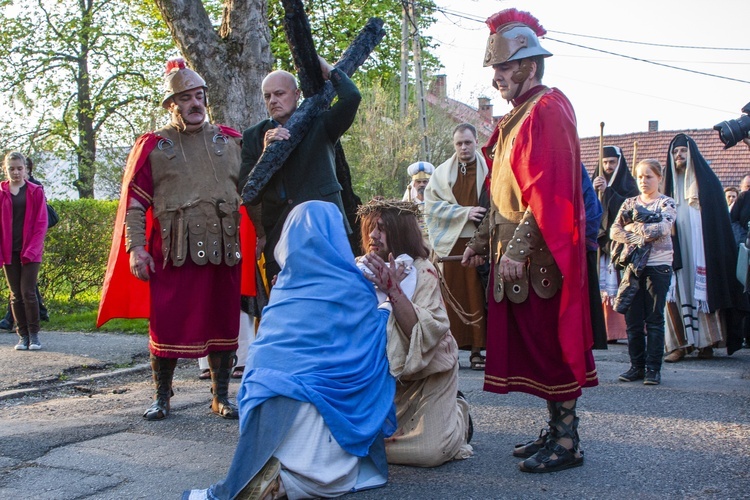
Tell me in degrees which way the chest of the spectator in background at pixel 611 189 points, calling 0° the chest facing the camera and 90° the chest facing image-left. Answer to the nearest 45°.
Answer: approximately 45°

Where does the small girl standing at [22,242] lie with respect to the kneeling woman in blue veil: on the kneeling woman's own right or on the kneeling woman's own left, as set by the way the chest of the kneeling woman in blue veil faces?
on the kneeling woman's own left

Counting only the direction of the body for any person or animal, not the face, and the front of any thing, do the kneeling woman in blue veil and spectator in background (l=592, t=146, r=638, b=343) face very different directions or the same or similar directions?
very different directions

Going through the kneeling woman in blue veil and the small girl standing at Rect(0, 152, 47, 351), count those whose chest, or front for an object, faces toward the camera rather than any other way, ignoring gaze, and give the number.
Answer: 1

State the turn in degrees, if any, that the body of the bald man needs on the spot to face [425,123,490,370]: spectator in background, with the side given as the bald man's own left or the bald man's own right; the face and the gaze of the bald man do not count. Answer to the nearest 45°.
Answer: approximately 180°

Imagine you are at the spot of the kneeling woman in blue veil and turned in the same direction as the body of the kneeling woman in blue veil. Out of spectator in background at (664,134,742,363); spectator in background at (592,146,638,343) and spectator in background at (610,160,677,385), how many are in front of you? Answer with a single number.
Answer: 3

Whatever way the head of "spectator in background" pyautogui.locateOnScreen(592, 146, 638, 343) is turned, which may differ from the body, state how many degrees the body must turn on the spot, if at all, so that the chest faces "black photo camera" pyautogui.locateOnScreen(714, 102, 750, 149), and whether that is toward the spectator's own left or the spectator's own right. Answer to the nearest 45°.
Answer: approximately 45° to the spectator's own left

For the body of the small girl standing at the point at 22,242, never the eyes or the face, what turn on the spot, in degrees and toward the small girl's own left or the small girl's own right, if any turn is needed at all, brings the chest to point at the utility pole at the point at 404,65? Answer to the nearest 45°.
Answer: approximately 135° to the small girl's own left

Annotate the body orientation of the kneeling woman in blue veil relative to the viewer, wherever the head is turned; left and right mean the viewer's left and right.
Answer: facing away from the viewer and to the right of the viewer
